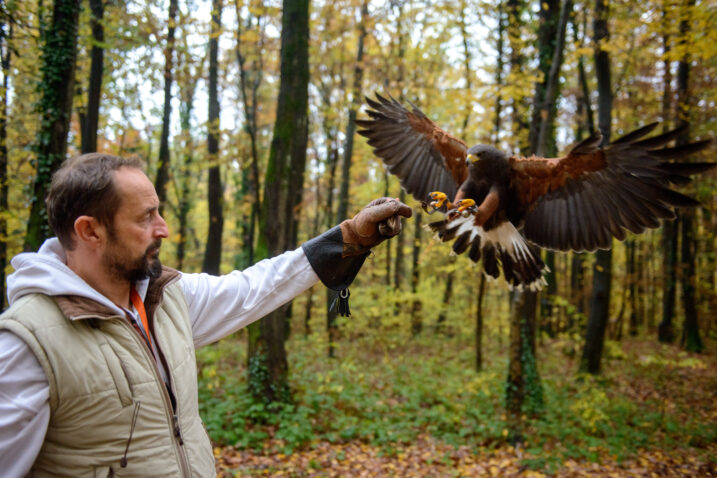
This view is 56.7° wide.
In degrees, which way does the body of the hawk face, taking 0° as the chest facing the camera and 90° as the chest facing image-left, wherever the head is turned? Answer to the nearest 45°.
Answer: approximately 45°

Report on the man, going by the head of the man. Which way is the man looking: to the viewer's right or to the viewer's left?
to the viewer's right

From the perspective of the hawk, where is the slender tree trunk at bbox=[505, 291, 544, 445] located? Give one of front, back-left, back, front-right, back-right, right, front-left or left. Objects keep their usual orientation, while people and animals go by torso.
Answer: back-right

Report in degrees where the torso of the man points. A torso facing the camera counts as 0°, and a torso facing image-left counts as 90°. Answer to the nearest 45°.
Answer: approximately 315°

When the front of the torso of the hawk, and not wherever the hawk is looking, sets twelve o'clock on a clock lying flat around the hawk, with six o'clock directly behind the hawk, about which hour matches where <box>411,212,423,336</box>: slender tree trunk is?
The slender tree trunk is roughly at 4 o'clock from the hawk.

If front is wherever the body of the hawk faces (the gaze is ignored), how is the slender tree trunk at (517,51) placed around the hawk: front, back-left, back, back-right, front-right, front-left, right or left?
back-right
